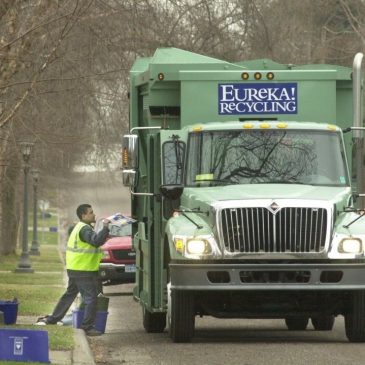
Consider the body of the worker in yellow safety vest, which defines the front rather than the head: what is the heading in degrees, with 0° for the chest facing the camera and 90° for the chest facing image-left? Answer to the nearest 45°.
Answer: approximately 270°

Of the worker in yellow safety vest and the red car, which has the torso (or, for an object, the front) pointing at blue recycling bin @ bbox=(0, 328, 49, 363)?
the red car

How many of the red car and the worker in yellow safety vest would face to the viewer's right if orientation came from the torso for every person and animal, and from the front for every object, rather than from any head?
1

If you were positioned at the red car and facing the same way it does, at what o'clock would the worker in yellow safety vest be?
The worker in yellow safety vest is roughly at 12 o'clock from the red car.

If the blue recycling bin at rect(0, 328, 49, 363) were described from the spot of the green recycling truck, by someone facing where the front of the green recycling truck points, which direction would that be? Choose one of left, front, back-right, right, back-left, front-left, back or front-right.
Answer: front-right

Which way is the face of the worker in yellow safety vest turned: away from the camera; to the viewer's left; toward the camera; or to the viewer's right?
to the viewer's right

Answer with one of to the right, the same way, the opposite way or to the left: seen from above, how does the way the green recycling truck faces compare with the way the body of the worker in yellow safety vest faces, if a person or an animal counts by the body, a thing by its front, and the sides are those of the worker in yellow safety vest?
to the right

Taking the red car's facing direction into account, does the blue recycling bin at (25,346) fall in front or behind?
in front

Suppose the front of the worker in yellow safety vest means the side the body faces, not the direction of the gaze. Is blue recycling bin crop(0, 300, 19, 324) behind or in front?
behind

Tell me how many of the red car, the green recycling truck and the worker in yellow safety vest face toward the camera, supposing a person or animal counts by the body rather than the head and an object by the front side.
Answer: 2

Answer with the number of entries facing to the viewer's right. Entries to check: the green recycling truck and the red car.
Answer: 0

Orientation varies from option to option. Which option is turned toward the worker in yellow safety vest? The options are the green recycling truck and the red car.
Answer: the red car

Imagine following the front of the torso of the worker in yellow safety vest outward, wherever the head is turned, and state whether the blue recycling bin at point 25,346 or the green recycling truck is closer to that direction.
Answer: the green recycling truck

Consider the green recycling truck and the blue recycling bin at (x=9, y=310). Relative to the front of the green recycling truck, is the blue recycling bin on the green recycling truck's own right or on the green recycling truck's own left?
on the green recycling truck's own right
